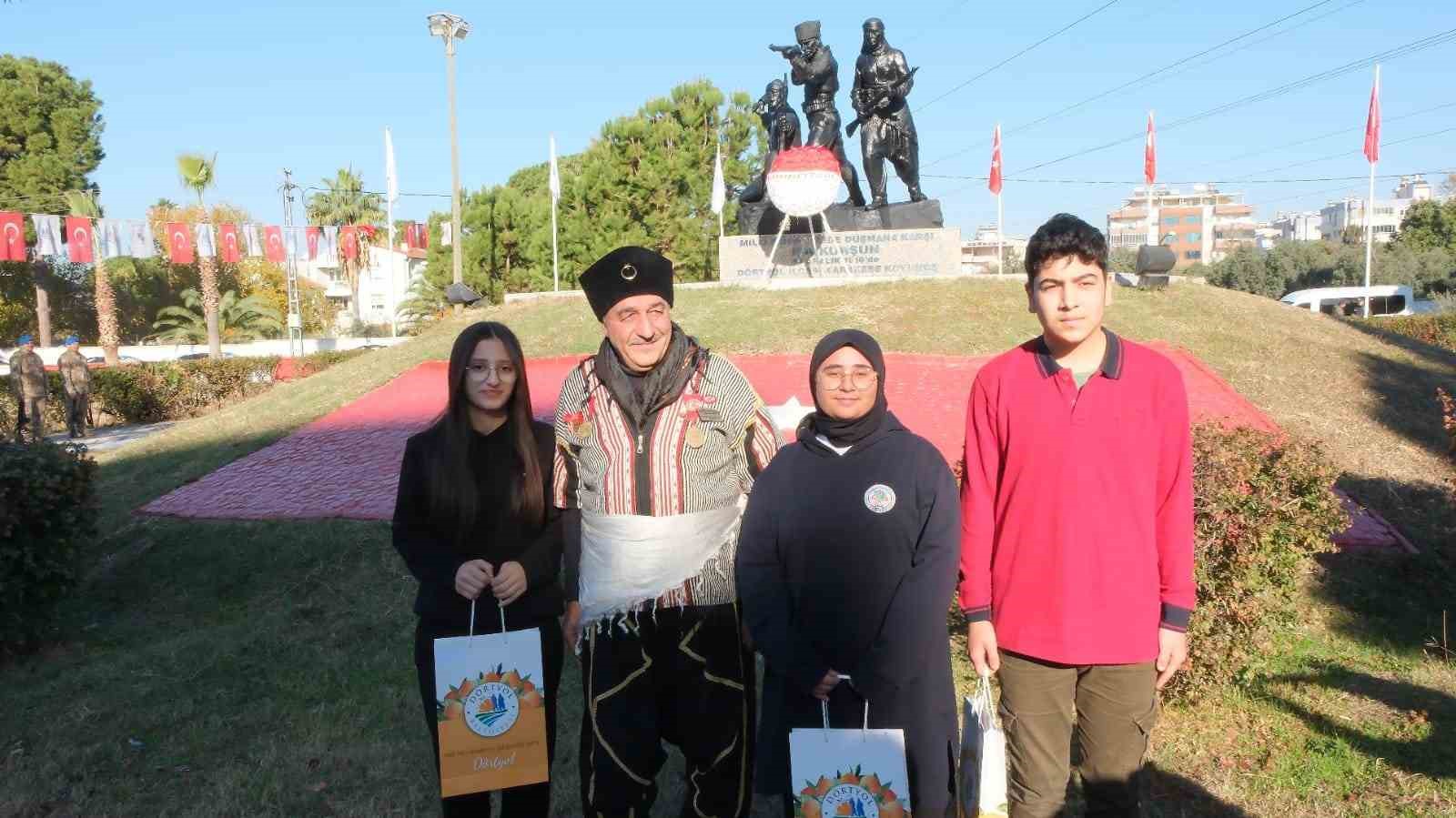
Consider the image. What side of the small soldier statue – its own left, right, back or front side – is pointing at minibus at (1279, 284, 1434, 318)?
back

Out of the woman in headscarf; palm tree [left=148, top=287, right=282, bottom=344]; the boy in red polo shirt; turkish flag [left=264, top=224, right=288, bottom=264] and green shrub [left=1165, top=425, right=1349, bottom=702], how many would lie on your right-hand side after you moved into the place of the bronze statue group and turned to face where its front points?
2

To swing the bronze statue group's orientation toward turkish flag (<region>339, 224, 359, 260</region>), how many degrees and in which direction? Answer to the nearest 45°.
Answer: approximately 90° to its right

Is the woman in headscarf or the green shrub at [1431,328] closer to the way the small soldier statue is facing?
the woman in headscarf

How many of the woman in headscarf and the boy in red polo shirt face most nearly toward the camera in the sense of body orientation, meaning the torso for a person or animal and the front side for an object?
2

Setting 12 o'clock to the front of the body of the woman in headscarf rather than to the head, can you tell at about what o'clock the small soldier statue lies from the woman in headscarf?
The small soldier statue is roughly at 6 o'clock from the woman in headscarf.

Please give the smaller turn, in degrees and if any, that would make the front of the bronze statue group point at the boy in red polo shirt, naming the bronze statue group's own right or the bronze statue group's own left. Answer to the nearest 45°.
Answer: approximately 45° to the bronze statue group's own left

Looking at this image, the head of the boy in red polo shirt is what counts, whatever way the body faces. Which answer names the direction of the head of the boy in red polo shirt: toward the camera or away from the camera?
toward the camera

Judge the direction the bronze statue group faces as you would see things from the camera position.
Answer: facing the viewer and to the left of the viewer

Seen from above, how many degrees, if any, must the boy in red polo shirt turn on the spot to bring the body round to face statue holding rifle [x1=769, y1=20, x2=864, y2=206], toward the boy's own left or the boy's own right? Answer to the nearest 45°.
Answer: approximately 180°

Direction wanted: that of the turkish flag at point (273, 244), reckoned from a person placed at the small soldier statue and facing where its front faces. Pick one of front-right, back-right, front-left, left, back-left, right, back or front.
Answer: right

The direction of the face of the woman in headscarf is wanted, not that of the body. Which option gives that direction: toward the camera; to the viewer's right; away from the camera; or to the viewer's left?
toward the camera

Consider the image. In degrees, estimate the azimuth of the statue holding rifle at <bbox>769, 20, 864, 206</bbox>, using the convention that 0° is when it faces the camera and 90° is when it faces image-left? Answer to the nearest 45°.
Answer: approximately 45°

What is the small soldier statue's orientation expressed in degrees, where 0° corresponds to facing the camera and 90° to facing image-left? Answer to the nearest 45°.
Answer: approximately 45°

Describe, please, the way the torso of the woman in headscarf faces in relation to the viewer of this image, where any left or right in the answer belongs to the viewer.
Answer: facing the viewer

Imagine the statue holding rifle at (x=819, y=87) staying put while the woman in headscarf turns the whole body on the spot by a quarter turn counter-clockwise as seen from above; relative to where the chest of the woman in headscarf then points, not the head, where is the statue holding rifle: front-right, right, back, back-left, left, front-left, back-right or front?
left

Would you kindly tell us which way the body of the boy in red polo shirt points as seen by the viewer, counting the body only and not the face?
toward the camera
